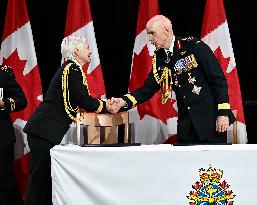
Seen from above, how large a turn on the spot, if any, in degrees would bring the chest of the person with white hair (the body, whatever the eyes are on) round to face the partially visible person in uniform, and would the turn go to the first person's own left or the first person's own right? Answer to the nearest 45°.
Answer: approximately 135° to the first person's own left

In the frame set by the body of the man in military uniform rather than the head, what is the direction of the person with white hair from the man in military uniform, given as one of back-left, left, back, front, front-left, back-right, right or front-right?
front-right

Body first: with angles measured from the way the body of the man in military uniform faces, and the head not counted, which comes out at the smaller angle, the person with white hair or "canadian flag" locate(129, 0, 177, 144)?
the person with white hair

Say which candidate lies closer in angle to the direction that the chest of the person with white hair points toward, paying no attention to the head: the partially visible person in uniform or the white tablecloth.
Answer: the white tablecloth

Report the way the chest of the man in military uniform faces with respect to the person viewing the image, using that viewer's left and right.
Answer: facing the viewer and to the left of the viewer

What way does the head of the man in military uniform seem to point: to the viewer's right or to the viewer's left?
to the viewer's left

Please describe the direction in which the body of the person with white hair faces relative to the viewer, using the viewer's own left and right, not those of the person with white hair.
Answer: facing to the right of the viewer

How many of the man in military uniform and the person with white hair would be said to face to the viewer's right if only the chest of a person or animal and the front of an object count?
1

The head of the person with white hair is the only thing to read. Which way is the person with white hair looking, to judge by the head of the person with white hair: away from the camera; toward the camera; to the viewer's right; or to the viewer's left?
to the viewer's right

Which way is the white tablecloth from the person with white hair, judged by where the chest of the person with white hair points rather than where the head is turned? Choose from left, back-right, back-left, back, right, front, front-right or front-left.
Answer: front-right

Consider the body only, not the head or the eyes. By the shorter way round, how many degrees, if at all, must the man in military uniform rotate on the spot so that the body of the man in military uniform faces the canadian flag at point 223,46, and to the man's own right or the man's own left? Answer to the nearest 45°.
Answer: approximately 135° to the man's own right

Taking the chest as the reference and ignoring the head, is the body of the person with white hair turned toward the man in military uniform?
yes

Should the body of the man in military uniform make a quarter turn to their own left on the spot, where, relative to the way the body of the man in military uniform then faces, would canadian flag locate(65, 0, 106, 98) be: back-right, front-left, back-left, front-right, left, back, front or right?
back

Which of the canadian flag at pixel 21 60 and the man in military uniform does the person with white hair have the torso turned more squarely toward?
the man in military uniform
